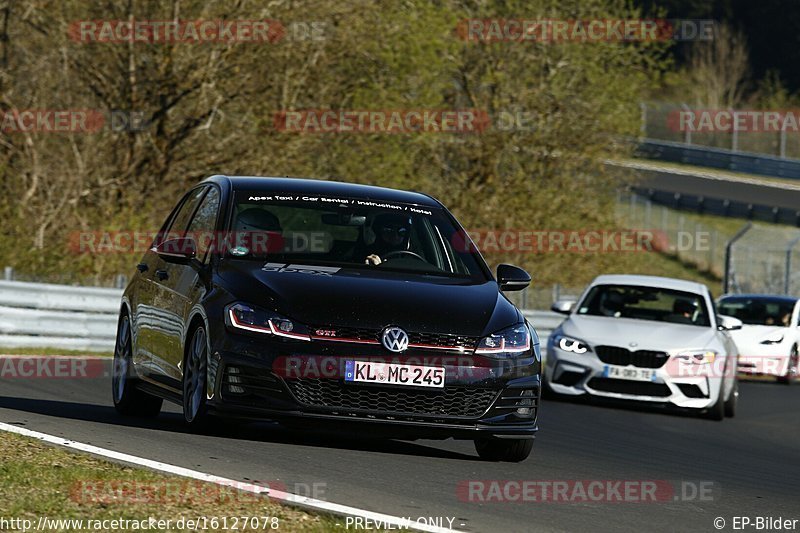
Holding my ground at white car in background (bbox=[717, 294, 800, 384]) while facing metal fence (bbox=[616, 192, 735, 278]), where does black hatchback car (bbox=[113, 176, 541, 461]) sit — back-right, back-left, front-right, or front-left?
back-left

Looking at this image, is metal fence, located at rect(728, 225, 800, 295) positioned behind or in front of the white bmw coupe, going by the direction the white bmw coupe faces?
behind

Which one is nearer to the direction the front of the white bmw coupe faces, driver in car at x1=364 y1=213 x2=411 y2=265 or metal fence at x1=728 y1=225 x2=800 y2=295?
the driver in car

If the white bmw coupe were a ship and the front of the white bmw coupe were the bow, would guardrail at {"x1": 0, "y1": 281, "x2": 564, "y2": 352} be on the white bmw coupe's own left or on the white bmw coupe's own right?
on the white bmw coupe's own right

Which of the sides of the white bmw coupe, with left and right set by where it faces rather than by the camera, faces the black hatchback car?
front

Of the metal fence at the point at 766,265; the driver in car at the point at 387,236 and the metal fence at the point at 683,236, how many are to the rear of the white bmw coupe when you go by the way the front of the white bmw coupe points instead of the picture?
2

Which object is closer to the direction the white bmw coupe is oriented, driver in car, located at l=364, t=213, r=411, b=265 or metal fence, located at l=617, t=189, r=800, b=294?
the driver in car

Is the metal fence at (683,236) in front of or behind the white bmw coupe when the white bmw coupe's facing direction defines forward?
behind

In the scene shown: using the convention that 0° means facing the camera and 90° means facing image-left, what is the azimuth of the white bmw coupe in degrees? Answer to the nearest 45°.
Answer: approximately 0°

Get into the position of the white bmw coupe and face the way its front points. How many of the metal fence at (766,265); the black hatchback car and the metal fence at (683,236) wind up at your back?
2

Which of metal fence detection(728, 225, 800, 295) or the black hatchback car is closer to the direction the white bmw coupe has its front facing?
the black hatchback car

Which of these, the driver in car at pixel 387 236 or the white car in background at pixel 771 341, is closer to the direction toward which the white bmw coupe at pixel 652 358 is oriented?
the driver in car

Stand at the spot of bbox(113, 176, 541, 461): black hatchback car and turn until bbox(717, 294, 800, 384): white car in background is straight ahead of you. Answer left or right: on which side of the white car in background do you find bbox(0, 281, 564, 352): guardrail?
left

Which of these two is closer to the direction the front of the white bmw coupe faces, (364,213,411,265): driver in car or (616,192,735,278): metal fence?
the driver in car

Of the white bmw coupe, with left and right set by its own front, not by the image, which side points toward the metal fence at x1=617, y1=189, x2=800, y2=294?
back

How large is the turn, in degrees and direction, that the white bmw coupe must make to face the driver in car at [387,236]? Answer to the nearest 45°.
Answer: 0° — it already faces them
